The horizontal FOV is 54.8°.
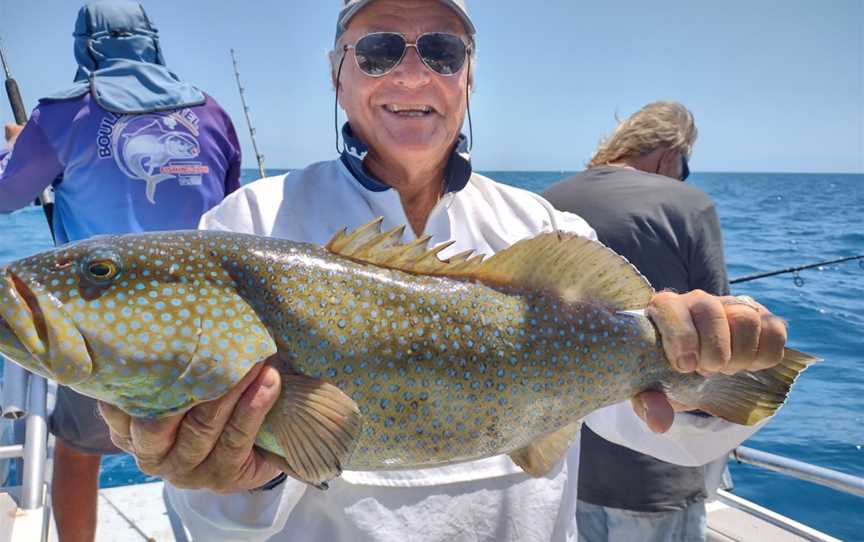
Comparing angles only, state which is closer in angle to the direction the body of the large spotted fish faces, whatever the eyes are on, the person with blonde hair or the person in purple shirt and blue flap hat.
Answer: the person in purple shirt and blue flap hat

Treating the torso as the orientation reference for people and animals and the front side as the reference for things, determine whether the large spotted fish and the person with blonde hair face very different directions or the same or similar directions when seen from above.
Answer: very different directions

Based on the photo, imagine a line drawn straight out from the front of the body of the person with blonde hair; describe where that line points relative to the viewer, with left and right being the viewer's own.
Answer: facing away from the viewer and to the right of the viewer

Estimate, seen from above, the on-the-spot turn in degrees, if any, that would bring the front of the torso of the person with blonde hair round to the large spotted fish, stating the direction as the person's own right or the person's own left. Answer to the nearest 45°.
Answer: approximately 135° to the person's own right

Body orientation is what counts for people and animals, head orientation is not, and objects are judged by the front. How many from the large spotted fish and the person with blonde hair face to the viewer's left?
1

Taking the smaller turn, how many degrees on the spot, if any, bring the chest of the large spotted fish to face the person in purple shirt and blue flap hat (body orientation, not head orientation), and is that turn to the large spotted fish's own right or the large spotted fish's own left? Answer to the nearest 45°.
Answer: approximately 45° to the large spotted fish's own right

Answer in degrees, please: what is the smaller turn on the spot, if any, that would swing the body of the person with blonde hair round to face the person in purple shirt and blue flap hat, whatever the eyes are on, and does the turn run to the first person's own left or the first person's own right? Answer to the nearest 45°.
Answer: approximately 135° to the first person's own left

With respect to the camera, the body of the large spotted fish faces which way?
to the viewer's left

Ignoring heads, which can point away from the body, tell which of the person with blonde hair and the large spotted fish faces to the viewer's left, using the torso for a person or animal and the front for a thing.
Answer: the large spotted fish
